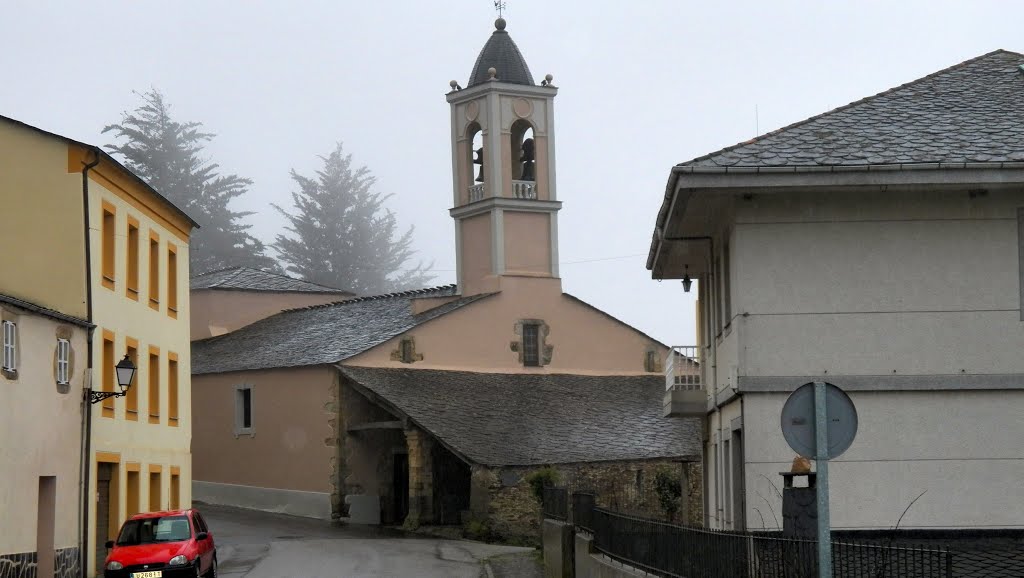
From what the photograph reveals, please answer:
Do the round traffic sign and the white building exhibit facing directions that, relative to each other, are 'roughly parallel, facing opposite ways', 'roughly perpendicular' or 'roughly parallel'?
roughly perpendicular

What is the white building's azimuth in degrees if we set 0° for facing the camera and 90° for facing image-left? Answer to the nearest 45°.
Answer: approximately 90°

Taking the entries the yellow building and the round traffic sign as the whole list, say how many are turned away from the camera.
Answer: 1

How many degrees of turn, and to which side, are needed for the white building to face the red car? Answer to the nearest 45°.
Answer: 0° — it already faces it

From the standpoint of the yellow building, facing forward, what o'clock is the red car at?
The red car is roughly at 1 o'clock from the yellow building.

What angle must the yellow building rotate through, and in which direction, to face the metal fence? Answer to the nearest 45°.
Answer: approximately 45° to its right

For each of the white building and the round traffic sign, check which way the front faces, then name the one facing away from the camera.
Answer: the round traffic sign

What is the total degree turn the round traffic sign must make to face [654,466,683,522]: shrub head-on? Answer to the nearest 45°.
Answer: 0° — it already faces it

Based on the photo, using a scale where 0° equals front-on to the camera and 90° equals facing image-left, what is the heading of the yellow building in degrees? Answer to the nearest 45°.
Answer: approximately 315°

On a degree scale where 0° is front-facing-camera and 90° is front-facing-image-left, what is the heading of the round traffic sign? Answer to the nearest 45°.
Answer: approximately 180°

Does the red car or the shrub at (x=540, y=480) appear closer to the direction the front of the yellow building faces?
the red car

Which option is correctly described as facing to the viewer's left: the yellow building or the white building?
the white building
